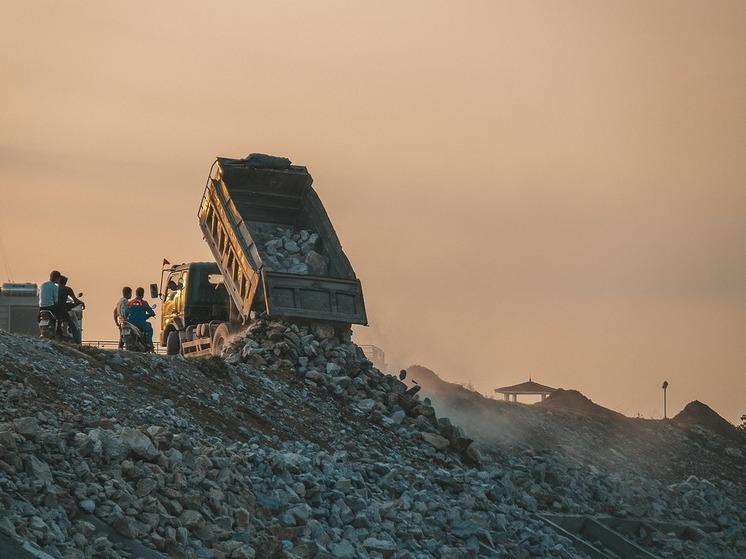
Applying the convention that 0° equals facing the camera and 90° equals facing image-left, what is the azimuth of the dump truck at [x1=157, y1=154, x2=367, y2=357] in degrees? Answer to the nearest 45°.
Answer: approximately 135°

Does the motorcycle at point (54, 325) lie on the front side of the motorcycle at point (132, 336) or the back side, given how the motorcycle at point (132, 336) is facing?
on the back side

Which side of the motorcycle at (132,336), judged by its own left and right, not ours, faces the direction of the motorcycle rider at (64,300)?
back

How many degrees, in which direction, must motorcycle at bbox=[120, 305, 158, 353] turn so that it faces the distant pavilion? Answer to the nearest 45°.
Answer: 0° — it already faces it

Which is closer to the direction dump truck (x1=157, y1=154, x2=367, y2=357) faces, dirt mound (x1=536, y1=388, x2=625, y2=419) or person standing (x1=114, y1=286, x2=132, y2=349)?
the person standing

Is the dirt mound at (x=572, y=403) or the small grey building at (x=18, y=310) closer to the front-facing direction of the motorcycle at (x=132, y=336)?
the dirt mound
